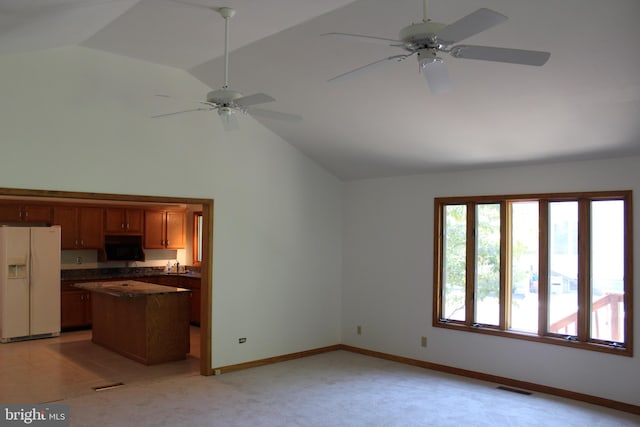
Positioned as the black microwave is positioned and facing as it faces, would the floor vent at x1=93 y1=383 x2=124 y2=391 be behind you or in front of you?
in front

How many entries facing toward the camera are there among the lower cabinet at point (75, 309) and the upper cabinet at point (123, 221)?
2

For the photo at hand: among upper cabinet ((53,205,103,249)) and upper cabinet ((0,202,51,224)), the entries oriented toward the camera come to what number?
2

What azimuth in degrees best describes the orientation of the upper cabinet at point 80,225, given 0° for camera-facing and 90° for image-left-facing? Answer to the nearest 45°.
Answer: approximately 0°

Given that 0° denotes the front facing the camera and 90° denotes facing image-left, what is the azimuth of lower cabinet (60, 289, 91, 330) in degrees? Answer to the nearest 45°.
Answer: approximately 0°
